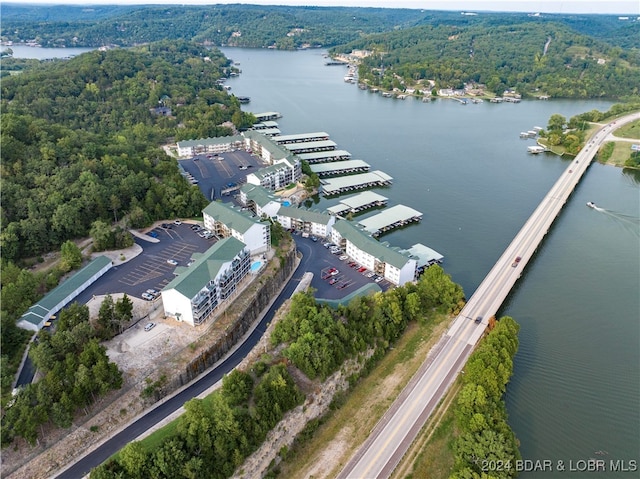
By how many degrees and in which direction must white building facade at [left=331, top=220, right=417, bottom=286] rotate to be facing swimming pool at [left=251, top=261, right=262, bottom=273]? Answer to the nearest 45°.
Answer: approximately 45° to its right

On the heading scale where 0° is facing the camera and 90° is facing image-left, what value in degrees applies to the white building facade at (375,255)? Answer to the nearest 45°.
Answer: approximately 45°

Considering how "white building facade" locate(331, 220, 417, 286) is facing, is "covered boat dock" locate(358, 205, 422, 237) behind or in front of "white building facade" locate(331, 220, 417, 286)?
behind

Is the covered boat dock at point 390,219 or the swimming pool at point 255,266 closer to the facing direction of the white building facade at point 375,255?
the swimming pool

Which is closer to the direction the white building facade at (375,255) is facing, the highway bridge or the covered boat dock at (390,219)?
the highway bridge
